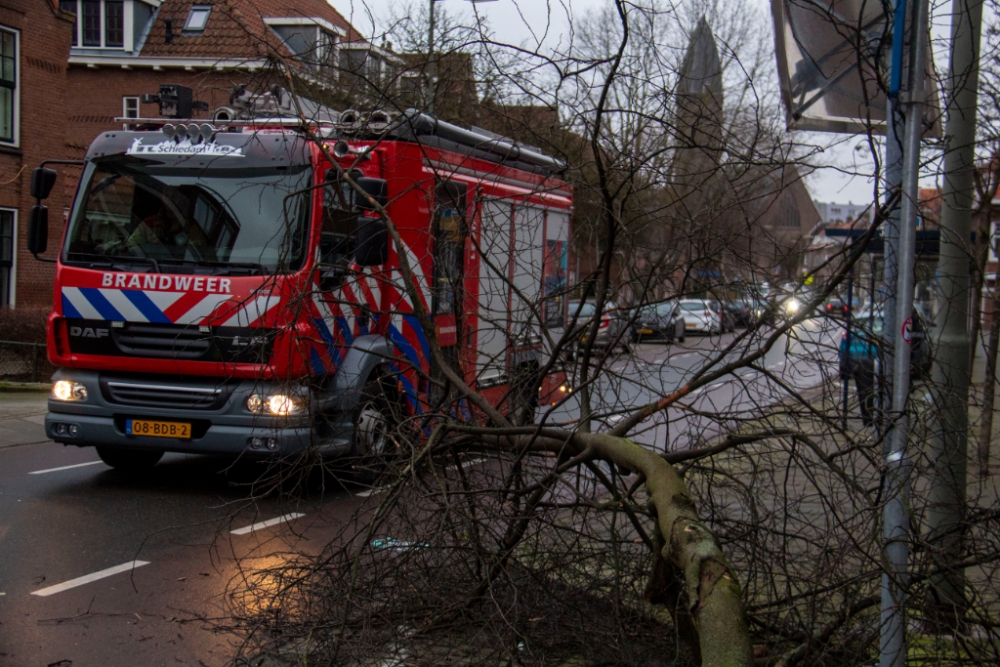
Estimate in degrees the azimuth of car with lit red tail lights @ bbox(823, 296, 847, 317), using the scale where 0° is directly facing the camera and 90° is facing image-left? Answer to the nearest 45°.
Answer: approximately 180°

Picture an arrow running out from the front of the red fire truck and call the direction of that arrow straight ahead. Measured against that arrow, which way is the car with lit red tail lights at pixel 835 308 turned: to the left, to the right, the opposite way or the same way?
the opposite way
